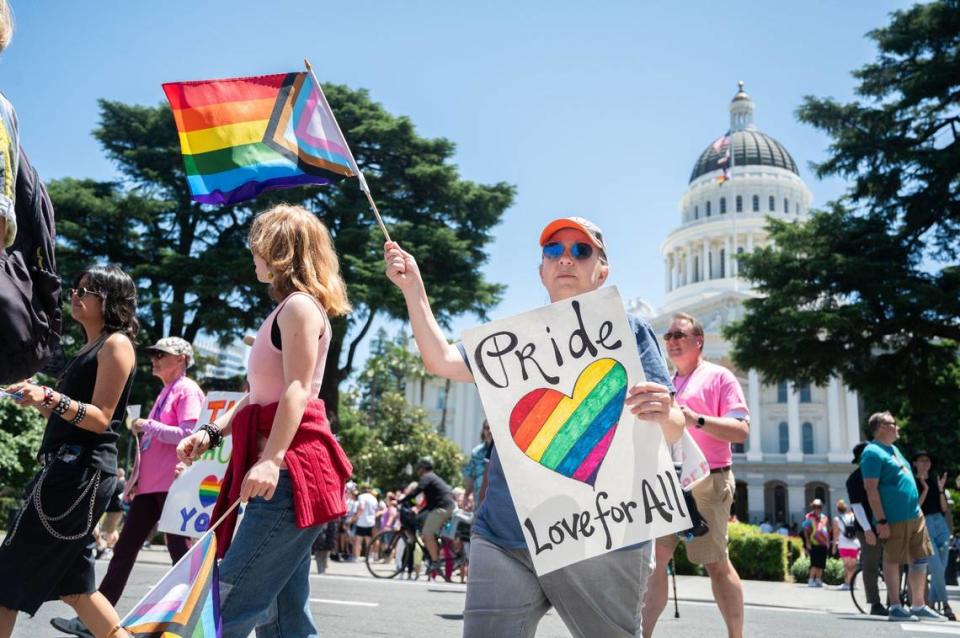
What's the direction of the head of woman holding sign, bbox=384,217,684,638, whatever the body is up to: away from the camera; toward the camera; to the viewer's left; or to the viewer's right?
toward the camera

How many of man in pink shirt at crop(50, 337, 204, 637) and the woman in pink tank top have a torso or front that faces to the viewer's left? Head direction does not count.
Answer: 2

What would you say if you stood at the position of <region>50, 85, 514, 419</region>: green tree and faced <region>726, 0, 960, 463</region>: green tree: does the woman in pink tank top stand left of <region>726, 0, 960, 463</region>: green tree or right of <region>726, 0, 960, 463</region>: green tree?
right

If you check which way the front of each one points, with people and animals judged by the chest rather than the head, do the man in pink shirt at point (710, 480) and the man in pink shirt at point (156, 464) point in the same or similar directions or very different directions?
same or similar directions

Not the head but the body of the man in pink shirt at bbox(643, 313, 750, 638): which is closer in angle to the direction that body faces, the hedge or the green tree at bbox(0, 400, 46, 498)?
the green tree

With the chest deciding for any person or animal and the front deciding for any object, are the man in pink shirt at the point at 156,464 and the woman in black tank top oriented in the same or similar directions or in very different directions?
same or similar directions

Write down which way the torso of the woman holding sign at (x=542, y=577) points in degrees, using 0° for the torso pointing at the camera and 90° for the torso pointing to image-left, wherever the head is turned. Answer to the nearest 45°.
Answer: approximately 0°

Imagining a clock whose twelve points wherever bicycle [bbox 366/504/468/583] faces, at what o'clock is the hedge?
The hedge is roughly at 5 o'clock from the bicycle.

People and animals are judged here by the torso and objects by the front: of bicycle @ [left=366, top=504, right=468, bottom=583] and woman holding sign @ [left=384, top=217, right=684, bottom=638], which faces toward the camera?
the woman holding sign

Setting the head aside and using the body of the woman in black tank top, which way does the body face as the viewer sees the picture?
to the viewer's left

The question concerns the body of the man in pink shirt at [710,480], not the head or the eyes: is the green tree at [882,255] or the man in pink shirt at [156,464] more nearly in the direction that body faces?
the man in pink shirt

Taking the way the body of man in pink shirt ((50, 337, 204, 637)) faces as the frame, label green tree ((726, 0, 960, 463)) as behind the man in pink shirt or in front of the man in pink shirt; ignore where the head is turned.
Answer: behind

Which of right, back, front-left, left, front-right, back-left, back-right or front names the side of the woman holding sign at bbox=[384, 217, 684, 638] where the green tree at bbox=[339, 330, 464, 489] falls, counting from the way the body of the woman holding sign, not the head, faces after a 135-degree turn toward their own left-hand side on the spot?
front-left

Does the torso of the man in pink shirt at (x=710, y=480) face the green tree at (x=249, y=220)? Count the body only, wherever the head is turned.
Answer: no
